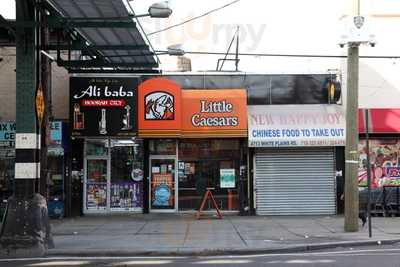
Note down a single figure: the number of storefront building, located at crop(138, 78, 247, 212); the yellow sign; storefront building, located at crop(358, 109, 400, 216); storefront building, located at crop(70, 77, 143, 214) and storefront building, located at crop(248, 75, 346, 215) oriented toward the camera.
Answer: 4

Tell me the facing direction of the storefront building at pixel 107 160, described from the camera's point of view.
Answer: facing the viewer

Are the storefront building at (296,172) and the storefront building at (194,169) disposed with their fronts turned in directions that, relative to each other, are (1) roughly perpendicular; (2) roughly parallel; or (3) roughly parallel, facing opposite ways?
roughly parallel

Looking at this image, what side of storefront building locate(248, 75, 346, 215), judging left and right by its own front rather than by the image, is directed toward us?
front

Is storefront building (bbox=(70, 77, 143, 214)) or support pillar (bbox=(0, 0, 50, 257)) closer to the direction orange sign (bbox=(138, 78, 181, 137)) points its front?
the support pillar

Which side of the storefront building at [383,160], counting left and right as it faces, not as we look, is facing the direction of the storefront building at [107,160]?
right

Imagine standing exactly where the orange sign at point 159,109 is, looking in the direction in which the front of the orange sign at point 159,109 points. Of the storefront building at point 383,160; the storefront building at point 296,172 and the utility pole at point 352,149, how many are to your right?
0

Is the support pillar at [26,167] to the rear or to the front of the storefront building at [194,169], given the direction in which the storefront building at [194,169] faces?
to the front

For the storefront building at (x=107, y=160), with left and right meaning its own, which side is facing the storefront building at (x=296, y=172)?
left

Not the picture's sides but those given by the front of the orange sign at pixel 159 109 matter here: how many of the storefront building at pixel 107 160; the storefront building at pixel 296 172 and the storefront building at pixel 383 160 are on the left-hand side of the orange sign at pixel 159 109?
2

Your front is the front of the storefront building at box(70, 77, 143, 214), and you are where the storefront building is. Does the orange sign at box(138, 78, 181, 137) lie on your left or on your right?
on your left

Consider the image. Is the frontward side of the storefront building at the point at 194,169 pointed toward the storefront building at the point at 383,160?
no

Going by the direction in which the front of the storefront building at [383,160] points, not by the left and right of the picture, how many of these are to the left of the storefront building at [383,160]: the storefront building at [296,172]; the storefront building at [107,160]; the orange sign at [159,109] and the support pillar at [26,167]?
0

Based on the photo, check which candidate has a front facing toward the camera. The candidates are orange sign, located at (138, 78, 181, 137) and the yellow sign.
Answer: the orange sign
